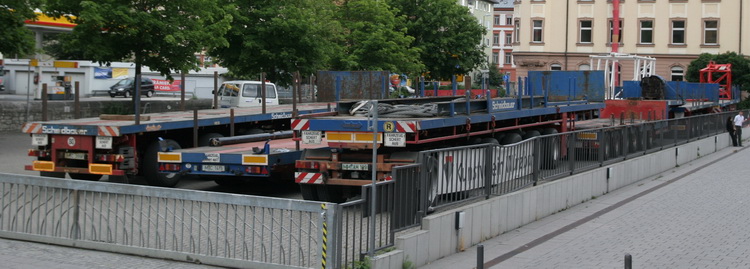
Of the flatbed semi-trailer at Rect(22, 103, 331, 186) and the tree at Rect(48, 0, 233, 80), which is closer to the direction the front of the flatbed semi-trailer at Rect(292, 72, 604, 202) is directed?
the tree

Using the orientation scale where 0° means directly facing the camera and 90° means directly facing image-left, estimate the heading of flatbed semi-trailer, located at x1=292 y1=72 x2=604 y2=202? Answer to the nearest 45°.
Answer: approximately 225°

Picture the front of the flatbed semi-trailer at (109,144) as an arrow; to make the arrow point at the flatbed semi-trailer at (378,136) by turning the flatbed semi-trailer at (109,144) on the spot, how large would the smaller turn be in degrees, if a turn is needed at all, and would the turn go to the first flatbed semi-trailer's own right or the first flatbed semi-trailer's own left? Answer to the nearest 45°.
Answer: approximately 90° to the first flatbed semi-trailer's own right

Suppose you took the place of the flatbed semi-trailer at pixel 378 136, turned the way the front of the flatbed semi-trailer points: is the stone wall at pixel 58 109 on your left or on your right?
on your left

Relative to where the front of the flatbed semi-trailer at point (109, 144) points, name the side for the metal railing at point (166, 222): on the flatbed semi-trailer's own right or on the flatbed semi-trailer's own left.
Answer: on the flatbed semi-trailer's own right

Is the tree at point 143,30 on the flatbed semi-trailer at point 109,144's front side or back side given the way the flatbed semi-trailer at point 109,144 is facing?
on the front side

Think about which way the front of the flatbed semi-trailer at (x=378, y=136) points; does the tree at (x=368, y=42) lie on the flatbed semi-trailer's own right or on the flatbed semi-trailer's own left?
on the flatbed semi-trailer's own left

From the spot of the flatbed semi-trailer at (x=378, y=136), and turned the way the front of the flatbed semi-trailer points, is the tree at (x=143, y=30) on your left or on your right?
on your left

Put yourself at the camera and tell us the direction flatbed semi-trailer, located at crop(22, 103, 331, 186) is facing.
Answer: facing away from the viewer and to the right of the viewer

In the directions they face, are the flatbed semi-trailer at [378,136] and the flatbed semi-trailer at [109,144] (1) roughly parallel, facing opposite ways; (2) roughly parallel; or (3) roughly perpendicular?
roughly parallel

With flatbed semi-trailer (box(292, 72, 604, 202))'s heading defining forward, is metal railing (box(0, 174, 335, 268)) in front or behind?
behind
